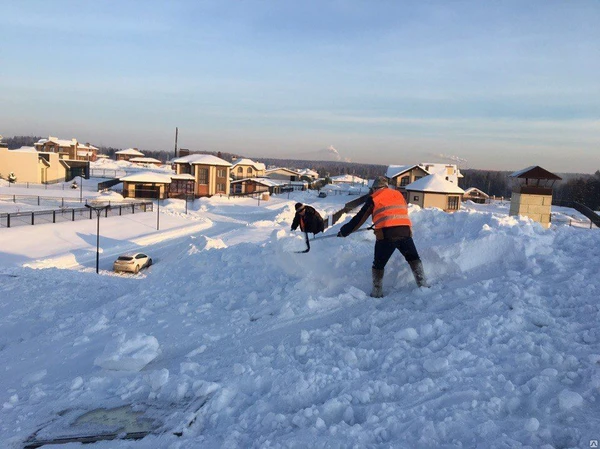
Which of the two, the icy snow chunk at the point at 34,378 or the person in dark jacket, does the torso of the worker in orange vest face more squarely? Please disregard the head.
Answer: the person in dark jacket

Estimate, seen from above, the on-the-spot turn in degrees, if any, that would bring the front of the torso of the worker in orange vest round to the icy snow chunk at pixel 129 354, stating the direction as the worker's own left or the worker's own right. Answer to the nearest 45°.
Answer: approximately 90° to the worker's own left

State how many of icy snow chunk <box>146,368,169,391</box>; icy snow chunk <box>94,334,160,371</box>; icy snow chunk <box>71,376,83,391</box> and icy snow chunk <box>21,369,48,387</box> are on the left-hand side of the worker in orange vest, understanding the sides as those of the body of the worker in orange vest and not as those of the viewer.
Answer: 4

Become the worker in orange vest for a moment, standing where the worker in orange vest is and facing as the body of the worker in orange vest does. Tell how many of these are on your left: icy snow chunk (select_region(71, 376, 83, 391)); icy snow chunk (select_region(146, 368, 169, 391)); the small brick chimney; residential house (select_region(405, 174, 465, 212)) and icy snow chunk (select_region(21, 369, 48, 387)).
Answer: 3

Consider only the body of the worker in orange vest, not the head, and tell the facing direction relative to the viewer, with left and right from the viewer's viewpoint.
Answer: facing away from the viewer and to the left of the viewer

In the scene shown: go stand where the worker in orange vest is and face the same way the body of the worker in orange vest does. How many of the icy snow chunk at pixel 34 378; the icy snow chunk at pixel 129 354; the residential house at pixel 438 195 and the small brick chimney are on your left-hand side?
2

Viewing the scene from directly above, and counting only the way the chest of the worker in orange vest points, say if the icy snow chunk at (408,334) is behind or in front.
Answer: behind

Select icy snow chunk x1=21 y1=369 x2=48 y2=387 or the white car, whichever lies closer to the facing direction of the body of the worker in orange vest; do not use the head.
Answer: the white car

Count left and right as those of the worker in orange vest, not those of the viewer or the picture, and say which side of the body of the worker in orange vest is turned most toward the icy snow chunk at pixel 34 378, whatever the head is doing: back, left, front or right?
left

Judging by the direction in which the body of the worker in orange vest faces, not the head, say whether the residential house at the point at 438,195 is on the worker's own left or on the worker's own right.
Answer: on the worker's own right

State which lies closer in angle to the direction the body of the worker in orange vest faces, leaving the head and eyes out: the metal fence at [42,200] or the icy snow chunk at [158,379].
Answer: the metal fence
